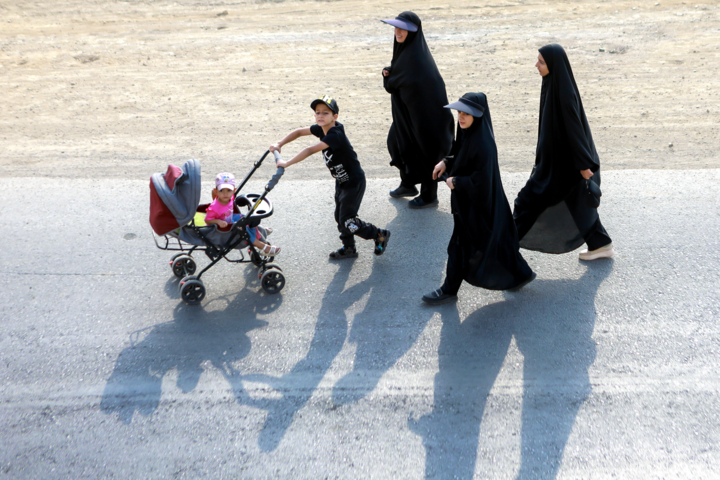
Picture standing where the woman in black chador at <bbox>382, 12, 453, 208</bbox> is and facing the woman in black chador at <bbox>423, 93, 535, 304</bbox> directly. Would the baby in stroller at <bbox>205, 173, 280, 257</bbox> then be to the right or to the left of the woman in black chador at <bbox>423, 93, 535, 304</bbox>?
right

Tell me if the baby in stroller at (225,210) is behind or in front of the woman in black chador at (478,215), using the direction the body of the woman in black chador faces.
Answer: in front

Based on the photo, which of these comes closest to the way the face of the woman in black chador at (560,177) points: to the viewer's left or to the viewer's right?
to the viewer's left

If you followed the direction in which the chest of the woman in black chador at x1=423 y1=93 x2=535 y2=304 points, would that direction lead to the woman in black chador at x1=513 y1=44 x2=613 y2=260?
no

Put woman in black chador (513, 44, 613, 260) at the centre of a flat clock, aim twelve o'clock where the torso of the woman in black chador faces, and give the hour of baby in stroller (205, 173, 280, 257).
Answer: The baby in stroller is roughly at 11 o'clock from the woman in black chador.

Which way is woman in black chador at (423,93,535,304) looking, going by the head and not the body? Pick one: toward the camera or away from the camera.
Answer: toward the camera

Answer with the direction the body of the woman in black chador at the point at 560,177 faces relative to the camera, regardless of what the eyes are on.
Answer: to the viewer's left

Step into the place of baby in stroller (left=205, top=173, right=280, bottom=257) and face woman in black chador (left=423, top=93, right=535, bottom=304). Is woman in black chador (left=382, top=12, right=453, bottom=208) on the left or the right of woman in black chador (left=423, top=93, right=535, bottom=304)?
left

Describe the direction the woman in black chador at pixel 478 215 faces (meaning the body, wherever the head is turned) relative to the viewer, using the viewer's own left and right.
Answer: facing the viewer and to the left of the viewer

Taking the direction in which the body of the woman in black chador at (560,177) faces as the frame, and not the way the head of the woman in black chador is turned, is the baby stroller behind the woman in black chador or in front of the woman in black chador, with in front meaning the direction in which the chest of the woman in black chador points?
in front

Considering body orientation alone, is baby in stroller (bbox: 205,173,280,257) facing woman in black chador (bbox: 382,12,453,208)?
no
